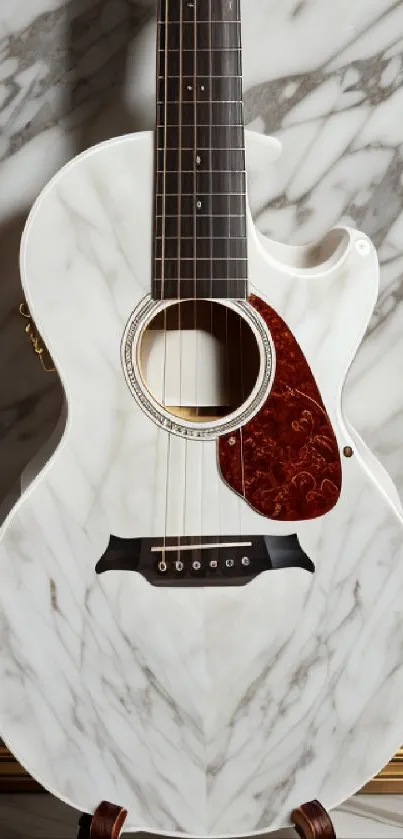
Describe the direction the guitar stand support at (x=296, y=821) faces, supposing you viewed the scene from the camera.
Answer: facing the viewer

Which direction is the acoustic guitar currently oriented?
toward the camera
